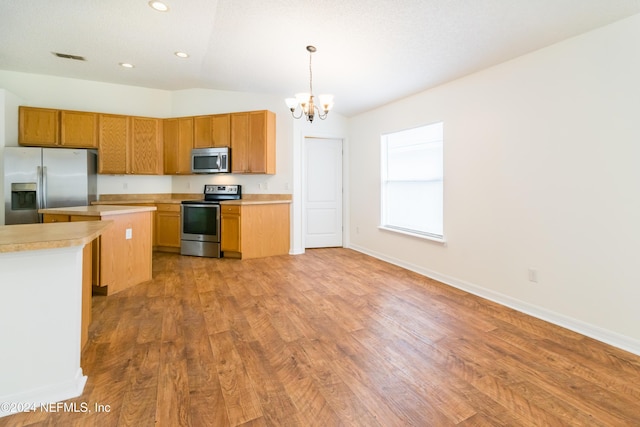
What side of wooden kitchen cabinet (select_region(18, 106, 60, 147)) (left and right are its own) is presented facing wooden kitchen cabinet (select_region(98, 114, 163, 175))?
left

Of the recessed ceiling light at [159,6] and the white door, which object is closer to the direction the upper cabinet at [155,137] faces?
the recessed ceiling light

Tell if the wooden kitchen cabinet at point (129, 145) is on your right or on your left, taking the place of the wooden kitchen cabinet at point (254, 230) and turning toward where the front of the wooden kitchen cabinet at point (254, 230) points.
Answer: on your right
